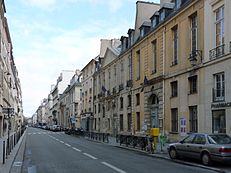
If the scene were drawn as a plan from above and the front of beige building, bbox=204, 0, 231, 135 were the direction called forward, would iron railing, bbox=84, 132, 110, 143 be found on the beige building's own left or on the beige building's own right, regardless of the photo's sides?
on the beige building's own right

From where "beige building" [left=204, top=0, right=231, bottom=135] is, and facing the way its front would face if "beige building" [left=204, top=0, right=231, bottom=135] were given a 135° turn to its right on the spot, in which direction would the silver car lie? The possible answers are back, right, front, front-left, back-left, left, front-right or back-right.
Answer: back
